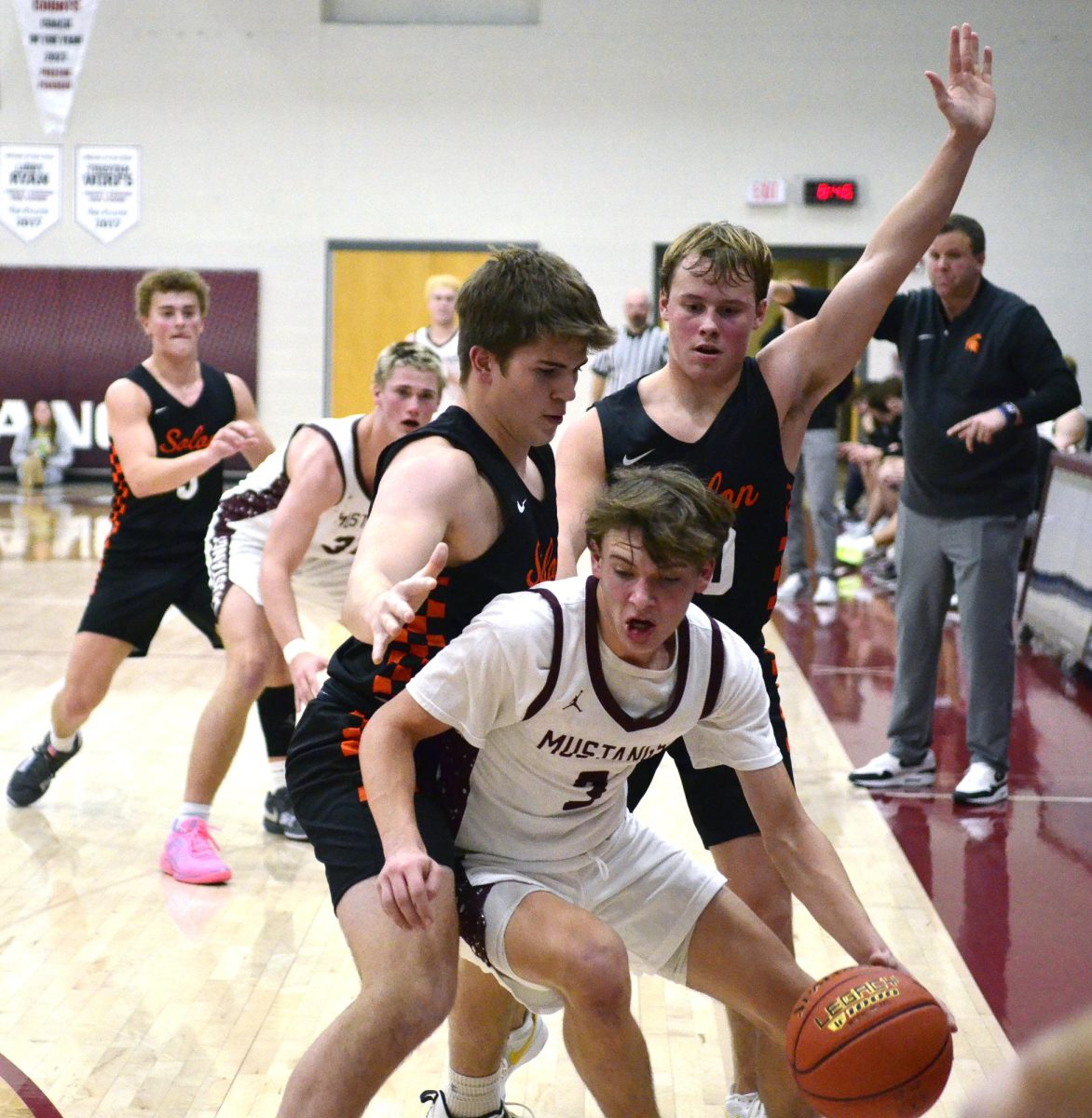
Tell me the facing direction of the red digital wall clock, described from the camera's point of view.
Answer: facing the viewer

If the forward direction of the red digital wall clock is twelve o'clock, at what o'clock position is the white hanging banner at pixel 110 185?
The white hanging banner is roughly at 3 o'clock from the red digital wall clock.

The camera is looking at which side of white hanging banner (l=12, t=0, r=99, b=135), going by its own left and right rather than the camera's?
front

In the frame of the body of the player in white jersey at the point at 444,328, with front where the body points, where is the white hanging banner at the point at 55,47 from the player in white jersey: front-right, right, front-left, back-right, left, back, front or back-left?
back-right

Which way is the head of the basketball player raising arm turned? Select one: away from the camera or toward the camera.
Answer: toward the camera

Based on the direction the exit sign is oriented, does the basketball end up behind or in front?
in front

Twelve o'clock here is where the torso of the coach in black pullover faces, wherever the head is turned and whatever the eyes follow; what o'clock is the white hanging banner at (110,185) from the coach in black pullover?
The white hanging banner is roughly at 3 o'clock from the coach in black pullover.

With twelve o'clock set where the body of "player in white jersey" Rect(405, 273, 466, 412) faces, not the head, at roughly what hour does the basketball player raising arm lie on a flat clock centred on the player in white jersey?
The basketball player raising arm is roughly at 12 o'clock from the player in white jersey.

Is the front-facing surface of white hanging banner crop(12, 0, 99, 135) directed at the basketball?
yes

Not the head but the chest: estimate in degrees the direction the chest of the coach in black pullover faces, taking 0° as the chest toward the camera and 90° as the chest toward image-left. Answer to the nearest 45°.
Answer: approximately 45°

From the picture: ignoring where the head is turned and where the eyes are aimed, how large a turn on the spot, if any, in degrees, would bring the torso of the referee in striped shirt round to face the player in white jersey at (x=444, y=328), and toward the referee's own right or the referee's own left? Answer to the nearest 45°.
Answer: approximately 45° to the referee's own right

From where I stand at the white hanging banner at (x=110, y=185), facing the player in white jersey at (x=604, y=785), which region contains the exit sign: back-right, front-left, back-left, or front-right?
front-left

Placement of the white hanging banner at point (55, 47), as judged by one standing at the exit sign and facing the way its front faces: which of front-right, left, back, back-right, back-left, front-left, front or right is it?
right

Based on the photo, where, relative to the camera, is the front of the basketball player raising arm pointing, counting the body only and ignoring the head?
toward the camera

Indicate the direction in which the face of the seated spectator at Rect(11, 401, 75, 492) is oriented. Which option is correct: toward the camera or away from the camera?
toward the camera
